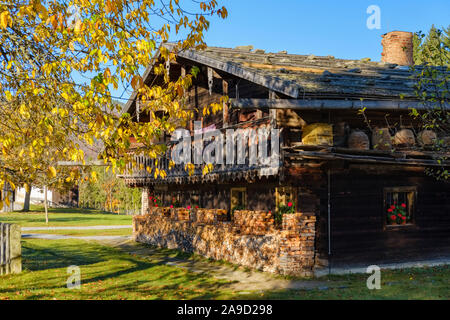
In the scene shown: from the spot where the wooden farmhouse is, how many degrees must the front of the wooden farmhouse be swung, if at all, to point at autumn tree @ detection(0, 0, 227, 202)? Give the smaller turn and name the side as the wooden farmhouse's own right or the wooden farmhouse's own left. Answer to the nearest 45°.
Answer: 0° — it already faces it

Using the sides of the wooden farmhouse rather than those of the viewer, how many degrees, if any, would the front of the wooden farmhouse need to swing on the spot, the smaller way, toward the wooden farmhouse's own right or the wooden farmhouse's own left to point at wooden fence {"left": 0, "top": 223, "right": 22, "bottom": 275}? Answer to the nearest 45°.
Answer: approximately 45° to the wooden farmhouse's own right

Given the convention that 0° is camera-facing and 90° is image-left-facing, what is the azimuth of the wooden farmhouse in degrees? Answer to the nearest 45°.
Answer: approximately 45°

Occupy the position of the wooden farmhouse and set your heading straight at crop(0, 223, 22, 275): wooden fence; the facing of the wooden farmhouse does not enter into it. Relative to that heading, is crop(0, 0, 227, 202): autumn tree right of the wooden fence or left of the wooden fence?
left
